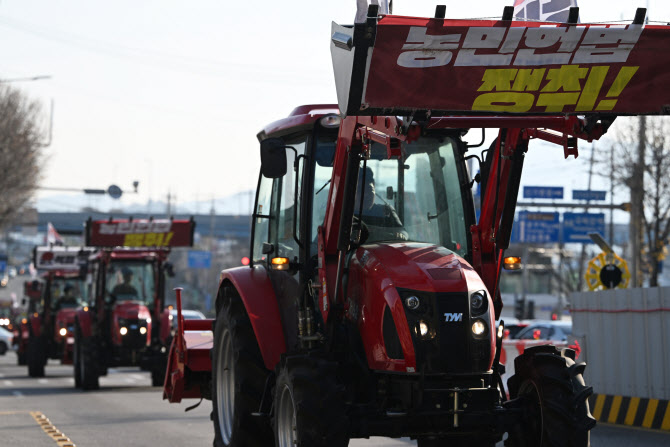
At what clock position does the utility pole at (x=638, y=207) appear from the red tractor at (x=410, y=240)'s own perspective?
The utility pole is roughly at 8 o'clock from the red tractor.

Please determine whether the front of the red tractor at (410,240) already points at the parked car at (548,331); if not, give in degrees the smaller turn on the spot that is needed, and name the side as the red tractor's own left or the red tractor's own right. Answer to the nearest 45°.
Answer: approximately 135° to the red tractor's own left

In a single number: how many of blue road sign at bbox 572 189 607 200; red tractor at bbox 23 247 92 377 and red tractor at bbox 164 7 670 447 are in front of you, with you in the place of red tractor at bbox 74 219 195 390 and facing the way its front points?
1

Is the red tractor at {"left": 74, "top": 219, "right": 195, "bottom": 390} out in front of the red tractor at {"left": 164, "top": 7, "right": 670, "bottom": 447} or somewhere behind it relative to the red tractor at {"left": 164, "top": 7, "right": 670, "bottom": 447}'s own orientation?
behind

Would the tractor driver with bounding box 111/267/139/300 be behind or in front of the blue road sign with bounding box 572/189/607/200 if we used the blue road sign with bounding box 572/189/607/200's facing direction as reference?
in front

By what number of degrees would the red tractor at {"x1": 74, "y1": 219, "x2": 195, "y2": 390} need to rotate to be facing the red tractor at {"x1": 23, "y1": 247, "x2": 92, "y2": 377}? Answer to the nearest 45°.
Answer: approximately 180°

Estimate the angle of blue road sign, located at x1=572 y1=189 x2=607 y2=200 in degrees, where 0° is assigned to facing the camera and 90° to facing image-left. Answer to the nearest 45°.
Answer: approximately 0°

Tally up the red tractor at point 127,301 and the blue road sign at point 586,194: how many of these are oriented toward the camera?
2

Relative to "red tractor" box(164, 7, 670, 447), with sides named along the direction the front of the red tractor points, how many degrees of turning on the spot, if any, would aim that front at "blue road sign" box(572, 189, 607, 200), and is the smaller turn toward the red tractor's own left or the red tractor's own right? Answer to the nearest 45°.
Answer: approximately 135° to the red tractor's own left
